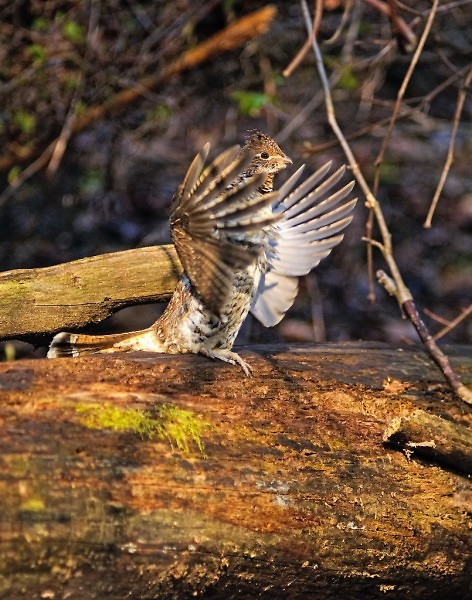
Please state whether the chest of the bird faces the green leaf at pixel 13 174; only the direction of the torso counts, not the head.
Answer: no

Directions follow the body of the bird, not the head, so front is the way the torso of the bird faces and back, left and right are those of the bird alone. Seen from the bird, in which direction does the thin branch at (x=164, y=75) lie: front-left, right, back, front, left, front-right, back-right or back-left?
left

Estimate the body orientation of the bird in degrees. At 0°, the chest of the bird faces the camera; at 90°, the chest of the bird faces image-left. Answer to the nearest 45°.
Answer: approximately 270°

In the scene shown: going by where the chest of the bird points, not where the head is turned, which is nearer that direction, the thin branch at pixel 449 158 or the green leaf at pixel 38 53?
the thin branch

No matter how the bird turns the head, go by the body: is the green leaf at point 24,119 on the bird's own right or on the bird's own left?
on the bird's own left

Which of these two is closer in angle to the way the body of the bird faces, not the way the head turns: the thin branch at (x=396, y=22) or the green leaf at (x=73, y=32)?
the thin branch

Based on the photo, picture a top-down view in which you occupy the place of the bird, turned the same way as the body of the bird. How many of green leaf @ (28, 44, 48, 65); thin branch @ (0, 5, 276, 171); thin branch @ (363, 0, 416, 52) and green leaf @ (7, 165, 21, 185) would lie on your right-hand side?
0

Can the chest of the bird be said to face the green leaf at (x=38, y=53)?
no
